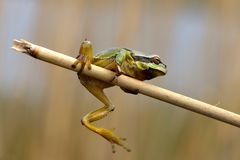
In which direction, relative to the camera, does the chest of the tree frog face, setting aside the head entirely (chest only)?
to the viewer's right
